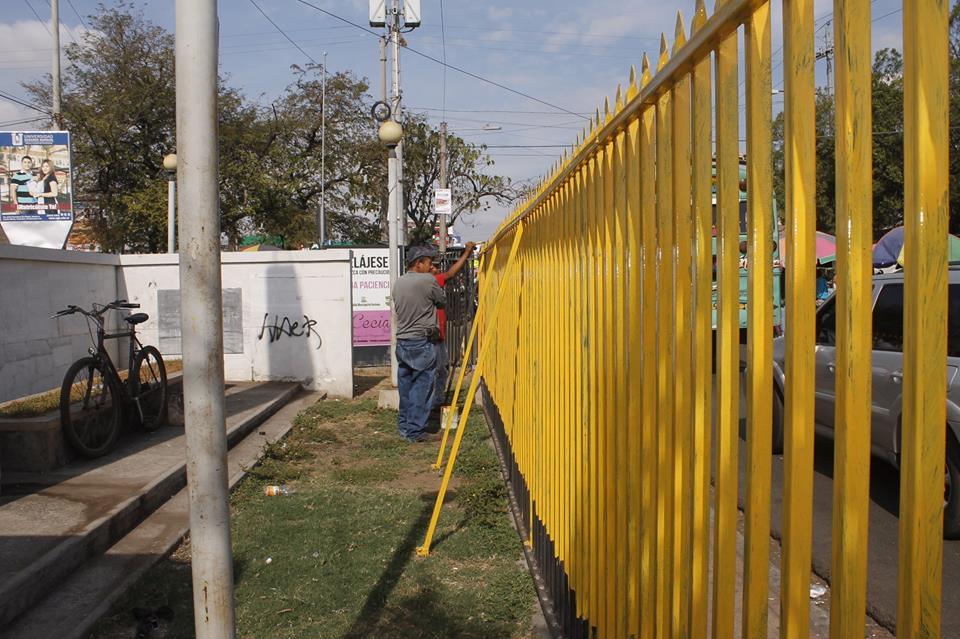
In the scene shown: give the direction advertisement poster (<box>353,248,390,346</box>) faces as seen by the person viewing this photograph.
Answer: facing the viewer

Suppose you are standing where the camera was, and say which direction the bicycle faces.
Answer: facing the viewer and to the left of the viewer

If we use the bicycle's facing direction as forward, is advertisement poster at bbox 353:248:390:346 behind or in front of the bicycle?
behind

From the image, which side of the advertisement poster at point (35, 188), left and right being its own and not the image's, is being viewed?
front

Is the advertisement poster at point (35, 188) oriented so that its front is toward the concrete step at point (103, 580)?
yes

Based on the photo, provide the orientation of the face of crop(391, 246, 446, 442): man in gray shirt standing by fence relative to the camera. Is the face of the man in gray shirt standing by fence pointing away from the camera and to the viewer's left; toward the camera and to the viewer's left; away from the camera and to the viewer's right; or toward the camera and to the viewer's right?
away from the camera and to the viewer's right

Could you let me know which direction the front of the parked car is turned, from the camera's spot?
facing away from the viewer and to the left of the viewer

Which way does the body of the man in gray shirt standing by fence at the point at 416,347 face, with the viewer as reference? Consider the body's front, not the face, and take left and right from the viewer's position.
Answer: facing away from the viewer and to the right of the viewer

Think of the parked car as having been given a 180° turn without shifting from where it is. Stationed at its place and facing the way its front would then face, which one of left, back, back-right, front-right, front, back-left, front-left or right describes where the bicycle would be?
back-right

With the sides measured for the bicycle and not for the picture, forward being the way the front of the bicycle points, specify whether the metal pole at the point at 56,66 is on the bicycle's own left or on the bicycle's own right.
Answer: on the bicycle's own right

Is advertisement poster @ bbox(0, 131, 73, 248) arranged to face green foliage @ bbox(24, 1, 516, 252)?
no

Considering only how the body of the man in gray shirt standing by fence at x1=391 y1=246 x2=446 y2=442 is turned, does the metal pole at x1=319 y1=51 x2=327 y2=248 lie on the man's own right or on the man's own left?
on the man's own left

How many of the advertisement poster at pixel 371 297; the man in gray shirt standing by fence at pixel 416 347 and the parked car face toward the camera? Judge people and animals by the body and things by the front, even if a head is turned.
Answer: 1

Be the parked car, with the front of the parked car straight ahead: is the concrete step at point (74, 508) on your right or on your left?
on your left

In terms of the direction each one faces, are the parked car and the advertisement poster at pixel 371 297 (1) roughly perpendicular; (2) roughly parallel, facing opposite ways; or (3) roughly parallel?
roughly parallel, facing opposite ways

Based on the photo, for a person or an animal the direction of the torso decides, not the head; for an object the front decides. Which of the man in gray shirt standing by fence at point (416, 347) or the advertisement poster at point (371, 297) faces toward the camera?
the advertisement poster

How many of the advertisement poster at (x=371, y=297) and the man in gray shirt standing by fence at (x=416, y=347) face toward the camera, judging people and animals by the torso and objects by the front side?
1

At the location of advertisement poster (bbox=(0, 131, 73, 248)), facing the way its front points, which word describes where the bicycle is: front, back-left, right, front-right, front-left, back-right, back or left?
front
